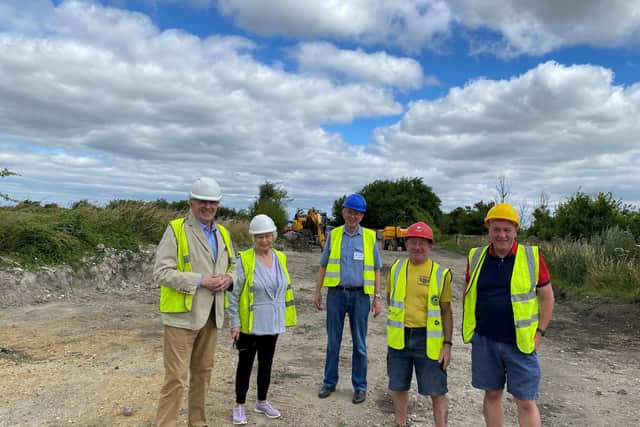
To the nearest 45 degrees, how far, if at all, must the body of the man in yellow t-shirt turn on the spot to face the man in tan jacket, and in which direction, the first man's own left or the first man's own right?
approximately 90° to the first man's own right

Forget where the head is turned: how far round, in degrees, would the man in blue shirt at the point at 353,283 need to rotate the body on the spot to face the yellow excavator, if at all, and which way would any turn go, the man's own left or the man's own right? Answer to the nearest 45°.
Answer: approximately 180°

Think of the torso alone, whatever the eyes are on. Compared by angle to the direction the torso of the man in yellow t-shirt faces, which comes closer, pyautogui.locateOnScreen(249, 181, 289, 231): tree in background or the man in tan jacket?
the man in tan jacket

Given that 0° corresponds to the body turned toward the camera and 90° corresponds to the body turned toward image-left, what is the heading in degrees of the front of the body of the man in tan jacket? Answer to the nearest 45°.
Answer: approximately 315°

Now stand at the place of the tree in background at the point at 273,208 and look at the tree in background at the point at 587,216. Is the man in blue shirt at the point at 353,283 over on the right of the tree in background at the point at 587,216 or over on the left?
right

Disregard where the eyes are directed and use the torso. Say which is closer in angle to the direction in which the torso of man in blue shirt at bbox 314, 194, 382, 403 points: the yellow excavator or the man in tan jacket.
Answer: the man in tan jacket

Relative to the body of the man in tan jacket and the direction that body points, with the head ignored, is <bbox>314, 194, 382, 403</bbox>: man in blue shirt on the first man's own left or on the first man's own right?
on the first man's own left

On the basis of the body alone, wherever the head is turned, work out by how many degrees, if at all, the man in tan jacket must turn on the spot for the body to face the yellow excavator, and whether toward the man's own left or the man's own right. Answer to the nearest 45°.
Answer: approximately 135° to the man's own left

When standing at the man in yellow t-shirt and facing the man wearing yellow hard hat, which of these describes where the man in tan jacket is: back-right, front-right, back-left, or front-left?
back-right

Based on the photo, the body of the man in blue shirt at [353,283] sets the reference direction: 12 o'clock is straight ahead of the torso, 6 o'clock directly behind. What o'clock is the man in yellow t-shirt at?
The man in yellow t-shirt is roughly at 11 o'clock from the man in blue shirt.

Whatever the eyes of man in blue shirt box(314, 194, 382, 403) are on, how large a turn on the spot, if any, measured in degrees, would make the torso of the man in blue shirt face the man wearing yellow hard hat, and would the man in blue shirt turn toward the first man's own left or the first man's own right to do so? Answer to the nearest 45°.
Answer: approximately 45° to the first man's own left

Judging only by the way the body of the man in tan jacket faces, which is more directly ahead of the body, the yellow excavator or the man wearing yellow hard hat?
the man wearing yellow hard hat
